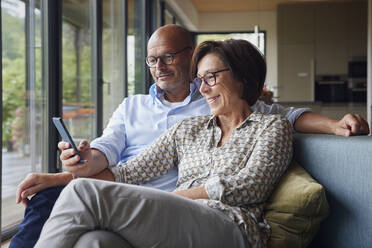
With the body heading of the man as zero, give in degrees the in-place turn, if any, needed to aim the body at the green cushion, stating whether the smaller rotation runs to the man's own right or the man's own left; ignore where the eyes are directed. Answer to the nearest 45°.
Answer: approximately 90° to the man's own left

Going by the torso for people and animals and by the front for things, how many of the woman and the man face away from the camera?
0

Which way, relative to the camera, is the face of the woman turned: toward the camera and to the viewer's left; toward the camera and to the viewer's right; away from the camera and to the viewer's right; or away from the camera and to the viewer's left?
toward the camera and to the viewer's left

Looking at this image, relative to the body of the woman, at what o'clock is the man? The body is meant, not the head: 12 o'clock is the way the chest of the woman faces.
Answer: The man is roughly at 4 o'clock from the woman.

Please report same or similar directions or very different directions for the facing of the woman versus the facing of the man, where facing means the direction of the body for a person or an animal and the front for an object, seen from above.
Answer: same or similar directions

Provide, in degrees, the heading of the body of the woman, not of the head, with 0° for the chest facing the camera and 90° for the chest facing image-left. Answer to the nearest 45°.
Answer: approximately 45°

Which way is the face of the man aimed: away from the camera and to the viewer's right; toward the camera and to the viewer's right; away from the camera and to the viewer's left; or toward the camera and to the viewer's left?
toward the camera and to the viewer's left
